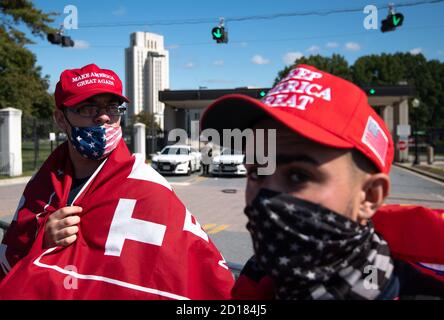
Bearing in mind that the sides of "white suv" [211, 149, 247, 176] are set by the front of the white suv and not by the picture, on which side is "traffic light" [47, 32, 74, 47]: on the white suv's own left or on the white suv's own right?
on the white suv's own right

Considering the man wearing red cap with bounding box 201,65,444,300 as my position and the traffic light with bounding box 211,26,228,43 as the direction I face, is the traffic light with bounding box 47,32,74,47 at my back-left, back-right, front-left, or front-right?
front-left

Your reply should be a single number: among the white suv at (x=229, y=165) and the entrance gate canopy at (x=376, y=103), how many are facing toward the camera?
2

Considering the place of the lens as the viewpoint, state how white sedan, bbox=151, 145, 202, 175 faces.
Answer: facing the viewer and to the left of the viewer

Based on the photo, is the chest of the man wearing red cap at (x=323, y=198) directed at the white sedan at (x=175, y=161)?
no

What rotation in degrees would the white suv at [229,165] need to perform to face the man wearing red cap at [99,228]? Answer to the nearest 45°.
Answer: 0° — it already faces them

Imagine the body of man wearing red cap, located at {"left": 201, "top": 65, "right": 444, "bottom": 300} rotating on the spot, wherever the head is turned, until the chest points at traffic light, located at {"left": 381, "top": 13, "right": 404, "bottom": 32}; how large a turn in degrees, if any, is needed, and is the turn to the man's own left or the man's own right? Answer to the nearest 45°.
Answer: approximately 135° to the man's own right

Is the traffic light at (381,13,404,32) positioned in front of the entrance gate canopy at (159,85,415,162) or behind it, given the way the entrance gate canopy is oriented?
in front

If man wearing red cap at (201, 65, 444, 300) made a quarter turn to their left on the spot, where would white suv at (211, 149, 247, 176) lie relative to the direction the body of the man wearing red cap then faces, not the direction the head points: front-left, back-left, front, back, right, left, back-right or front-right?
back-left

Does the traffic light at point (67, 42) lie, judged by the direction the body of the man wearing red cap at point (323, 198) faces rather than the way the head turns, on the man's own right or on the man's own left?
on the man's own right

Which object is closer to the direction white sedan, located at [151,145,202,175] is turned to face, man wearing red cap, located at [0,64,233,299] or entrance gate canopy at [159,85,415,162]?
the man wearing red cap

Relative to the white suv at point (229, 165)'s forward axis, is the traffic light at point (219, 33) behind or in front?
in front

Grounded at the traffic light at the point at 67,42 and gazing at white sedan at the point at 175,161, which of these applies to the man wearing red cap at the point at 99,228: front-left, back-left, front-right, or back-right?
back-right

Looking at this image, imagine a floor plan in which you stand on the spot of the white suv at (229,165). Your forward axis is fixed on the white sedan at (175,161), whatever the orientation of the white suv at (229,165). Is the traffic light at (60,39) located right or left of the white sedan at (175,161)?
left

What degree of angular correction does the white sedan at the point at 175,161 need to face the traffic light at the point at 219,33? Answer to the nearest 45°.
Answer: approximately 45° to its left

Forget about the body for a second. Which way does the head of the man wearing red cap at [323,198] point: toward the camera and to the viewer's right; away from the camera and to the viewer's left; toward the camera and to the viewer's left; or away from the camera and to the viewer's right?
toward the camera and to the viewer's left

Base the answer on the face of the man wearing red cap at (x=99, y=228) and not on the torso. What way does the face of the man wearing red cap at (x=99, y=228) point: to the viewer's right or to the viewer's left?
to the viewer's right

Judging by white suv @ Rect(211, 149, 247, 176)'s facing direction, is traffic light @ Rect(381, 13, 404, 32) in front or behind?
in front

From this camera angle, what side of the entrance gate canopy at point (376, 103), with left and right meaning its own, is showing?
front
